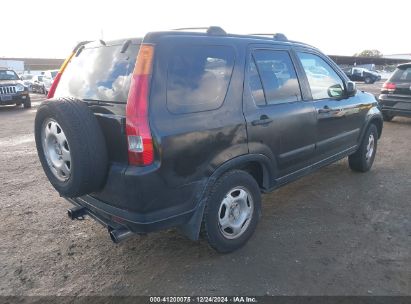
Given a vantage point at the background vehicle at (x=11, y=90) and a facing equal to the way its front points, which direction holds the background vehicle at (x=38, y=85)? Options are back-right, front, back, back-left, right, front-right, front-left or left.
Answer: back-left

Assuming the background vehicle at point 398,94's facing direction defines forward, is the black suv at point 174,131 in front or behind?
behind

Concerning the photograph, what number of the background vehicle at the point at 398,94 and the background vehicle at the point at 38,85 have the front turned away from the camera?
1

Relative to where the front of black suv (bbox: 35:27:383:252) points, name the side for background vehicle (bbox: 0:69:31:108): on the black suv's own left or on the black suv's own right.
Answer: on the black suv's own left

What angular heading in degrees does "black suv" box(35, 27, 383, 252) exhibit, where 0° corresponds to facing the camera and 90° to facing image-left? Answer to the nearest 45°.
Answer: approximately 225°

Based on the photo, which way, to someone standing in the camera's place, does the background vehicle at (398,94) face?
facing away from the viewer

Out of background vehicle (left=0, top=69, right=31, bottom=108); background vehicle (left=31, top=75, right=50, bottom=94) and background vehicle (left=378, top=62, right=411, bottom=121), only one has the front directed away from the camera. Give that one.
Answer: background vehicle (left=378, top=62, right=411, bottom=121)
